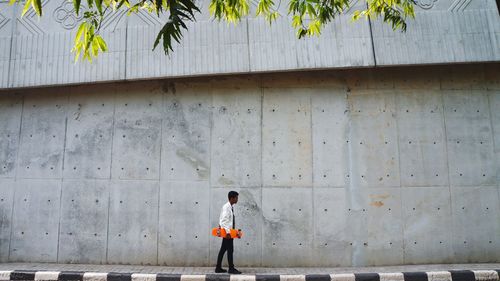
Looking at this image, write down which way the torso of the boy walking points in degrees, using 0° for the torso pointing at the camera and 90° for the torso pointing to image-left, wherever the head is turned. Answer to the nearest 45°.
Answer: approximately 270°
